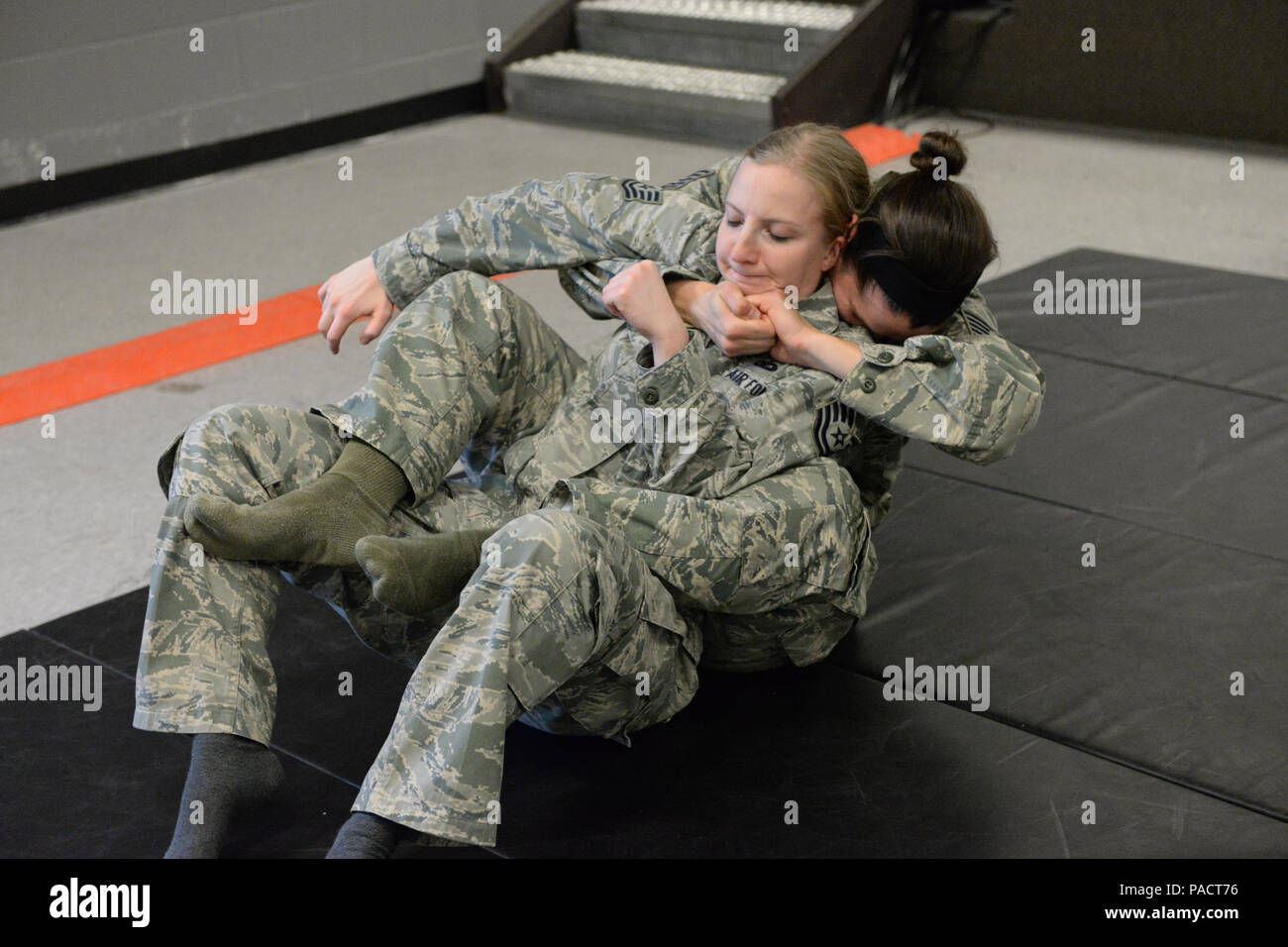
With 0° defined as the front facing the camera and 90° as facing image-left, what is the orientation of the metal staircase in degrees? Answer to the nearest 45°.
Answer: approximately 45°

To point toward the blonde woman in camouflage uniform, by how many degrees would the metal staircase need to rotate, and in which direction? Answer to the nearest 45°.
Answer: approximately 45° to its left
